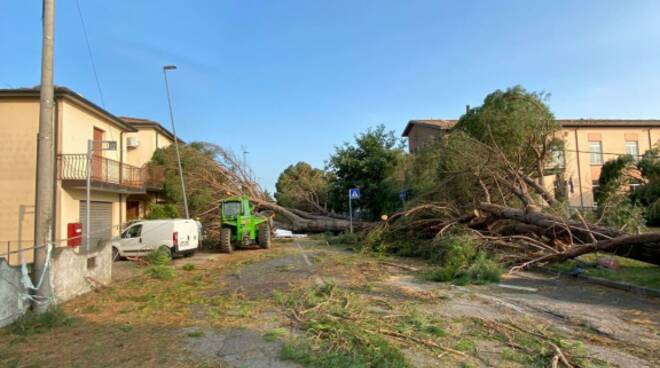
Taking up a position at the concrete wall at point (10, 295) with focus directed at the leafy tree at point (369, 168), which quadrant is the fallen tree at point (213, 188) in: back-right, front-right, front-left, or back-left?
front-left

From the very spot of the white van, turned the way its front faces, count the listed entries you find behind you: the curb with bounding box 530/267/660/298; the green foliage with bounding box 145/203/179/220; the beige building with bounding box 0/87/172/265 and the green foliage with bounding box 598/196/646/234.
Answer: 2

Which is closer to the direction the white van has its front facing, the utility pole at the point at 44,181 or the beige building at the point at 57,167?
the beige building

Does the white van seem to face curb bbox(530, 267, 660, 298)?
no

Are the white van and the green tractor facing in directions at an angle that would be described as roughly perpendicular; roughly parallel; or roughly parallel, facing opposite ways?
roughly perpendicular

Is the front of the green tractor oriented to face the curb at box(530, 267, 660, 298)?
no

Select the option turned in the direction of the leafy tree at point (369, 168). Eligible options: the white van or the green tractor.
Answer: the green tractor

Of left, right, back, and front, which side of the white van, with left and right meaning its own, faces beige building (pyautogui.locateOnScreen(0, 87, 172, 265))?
front

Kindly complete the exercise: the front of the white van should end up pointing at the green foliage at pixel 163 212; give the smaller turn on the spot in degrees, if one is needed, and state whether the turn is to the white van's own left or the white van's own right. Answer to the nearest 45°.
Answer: approximately 45° to the white van's own right

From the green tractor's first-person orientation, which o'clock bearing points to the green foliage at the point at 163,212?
The green foliage is roughly at 9 o'clock from the green tractor.

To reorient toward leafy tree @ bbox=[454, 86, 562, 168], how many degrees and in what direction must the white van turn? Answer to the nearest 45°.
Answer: approximately 135° to its right

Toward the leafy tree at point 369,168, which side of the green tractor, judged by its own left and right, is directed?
front

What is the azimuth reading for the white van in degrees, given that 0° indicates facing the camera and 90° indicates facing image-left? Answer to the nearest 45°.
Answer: approximately 135°
